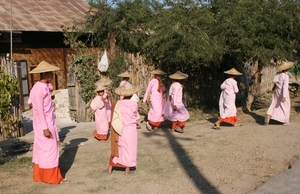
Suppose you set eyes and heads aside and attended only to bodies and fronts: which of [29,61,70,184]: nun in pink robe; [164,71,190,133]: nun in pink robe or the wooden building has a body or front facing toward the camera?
the wooden building

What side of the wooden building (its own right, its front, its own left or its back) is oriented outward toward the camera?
front

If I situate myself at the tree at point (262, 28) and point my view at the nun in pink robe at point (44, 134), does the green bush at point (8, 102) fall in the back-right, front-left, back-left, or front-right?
front-right

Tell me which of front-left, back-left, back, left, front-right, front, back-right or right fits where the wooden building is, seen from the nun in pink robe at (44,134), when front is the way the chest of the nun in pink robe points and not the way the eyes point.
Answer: left

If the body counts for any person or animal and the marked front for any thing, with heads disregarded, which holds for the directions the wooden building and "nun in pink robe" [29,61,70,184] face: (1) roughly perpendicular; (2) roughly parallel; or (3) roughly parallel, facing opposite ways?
roughly perpendicular

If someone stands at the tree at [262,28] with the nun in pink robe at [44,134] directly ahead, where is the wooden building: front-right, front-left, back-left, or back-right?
front-right

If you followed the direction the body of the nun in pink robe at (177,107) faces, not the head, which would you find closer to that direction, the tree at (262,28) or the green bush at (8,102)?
the tree
